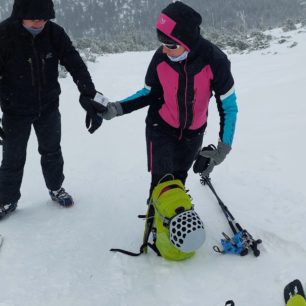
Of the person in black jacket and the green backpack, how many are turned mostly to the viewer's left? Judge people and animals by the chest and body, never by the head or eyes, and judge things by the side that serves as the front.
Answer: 0

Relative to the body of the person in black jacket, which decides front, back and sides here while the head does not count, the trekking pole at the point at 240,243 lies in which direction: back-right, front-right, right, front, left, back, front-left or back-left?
front-left

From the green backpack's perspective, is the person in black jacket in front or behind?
behind

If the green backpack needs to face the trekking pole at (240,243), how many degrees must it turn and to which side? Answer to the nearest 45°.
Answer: approximately 45° to its left

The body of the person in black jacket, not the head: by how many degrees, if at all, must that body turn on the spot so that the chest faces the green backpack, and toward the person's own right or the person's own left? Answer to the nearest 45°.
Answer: approximately 45° to the person's own left

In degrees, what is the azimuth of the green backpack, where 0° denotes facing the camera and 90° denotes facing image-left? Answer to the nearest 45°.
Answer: approximately 315°

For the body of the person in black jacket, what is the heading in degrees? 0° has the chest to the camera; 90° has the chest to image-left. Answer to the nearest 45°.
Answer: approximately 0°
